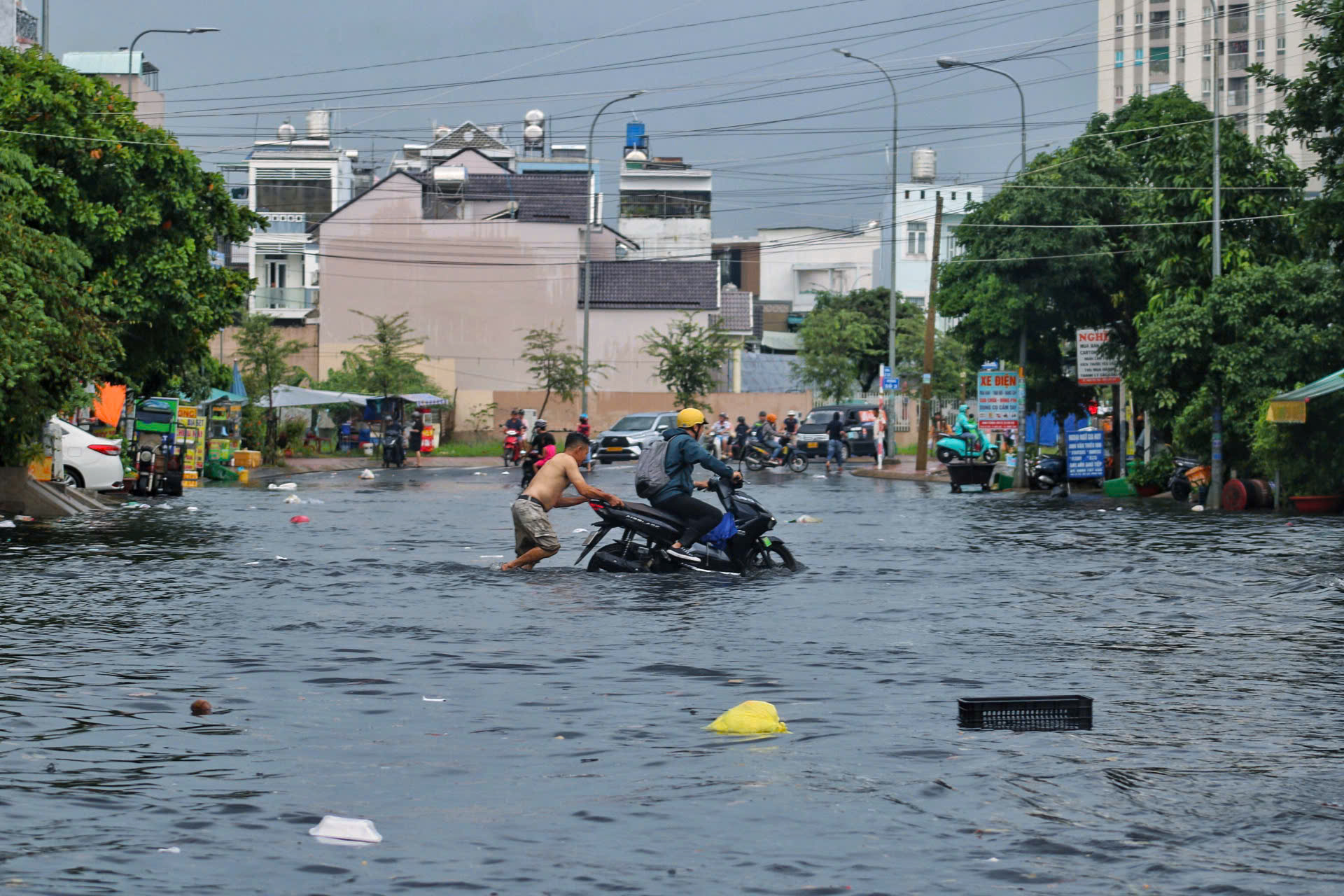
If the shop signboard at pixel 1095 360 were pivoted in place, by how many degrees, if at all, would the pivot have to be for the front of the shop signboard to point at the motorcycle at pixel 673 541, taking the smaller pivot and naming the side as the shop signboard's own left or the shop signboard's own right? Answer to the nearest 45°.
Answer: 0° — it already faces it

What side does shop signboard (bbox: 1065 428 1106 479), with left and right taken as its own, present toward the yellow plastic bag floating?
front

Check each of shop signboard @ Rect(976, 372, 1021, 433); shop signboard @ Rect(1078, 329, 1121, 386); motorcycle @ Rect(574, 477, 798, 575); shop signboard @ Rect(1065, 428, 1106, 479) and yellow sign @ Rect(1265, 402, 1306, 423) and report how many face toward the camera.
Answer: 4

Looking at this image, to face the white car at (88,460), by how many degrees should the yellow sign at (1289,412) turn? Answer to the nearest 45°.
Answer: approximately 90° to its right

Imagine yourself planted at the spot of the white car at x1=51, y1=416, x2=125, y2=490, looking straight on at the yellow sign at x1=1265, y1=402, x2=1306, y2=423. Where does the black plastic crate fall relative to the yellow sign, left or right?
right

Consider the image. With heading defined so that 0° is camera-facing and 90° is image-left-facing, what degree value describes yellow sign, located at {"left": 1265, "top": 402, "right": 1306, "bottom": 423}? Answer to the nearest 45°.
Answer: approximately 0°

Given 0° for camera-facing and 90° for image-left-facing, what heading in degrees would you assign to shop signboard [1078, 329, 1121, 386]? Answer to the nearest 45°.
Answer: approximately 0°

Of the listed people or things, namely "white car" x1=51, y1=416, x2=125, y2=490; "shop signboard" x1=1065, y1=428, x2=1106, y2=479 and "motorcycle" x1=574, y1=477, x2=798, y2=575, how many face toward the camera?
1

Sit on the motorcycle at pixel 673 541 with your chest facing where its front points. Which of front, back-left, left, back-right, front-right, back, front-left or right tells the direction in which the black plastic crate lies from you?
right

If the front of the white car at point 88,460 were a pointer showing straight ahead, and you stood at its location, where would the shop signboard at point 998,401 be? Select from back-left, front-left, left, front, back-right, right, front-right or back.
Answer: back-right

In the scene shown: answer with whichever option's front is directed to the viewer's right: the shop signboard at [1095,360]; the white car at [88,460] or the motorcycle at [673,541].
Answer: the motorcycle

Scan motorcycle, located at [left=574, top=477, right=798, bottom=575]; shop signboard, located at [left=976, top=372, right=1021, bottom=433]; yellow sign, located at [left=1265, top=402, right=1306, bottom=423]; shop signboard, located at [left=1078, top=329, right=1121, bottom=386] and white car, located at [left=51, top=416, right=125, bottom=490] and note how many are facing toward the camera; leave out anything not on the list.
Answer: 3

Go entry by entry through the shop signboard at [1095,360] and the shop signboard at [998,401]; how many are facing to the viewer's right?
0

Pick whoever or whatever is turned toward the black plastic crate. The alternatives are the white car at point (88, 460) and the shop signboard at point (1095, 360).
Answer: the shop signboard

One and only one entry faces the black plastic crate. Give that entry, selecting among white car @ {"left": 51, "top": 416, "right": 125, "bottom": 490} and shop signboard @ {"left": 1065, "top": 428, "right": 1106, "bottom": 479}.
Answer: the shop signboard

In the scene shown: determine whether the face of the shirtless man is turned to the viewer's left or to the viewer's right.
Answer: to the viewer's right
